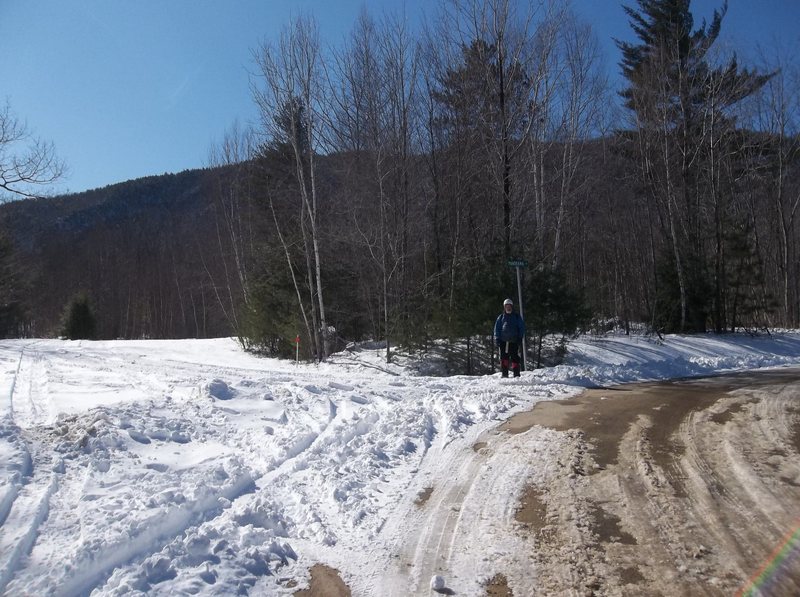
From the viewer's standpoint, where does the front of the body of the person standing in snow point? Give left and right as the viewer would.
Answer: facing the viewer

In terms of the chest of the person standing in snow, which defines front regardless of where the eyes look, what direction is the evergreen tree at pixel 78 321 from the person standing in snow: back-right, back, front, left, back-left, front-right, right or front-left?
back-right

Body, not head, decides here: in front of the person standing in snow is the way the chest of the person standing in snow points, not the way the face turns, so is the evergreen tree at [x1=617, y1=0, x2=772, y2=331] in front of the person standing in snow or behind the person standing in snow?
behind
